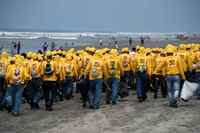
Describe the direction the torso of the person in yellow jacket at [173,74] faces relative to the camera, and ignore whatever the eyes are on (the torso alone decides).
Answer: away from the camera

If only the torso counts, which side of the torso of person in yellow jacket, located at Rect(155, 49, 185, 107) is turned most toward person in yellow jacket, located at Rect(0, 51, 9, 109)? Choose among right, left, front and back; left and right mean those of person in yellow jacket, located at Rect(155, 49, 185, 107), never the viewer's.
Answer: left

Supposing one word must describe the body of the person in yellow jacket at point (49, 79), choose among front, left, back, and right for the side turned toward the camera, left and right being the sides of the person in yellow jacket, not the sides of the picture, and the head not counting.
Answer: back

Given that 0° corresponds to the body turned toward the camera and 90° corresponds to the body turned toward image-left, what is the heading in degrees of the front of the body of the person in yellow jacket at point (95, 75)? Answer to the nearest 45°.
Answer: approximately 180°

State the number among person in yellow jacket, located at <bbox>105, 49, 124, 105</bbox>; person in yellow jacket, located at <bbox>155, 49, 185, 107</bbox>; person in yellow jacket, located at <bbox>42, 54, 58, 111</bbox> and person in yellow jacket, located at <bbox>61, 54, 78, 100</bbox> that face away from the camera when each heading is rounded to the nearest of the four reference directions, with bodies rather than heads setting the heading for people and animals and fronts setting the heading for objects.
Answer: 4

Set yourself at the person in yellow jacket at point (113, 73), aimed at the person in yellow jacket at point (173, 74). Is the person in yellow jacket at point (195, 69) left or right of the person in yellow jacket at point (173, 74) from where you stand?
left

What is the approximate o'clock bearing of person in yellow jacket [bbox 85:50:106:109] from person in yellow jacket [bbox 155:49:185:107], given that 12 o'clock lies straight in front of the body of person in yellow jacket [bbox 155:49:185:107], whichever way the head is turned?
person in yellow jacket [bbox 85:50:106:109] is roughly at 9 o'clock from person in yellow jacket [bbox 155:49:185:107].

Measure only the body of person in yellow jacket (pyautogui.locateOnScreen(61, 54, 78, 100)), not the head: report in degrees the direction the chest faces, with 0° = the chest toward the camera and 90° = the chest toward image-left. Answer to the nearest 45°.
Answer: approximately 180°

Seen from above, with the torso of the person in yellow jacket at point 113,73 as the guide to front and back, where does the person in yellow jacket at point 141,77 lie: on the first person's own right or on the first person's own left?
on the first person's own right

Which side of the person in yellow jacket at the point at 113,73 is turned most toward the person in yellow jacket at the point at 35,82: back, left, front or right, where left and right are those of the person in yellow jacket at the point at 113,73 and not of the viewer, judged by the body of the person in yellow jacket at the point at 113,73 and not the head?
left

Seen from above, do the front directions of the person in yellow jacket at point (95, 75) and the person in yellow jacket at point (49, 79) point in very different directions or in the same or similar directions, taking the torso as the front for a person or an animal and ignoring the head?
same or similar directions

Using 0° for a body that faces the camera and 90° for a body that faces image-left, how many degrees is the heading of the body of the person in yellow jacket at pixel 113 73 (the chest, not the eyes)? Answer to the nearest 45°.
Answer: approximately 180°

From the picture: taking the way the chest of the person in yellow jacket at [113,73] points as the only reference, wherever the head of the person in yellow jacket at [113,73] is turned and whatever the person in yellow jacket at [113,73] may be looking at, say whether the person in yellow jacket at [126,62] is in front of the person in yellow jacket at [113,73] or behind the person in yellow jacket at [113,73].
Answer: in front
